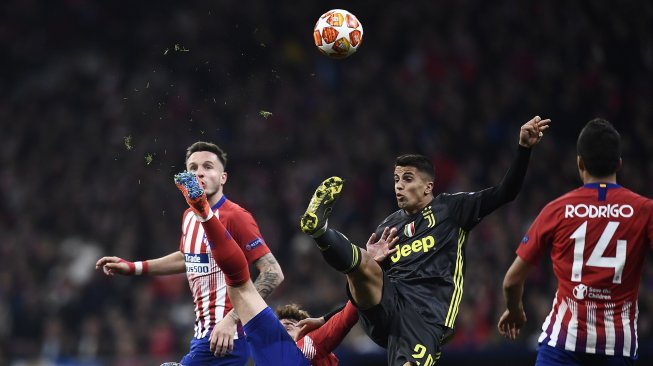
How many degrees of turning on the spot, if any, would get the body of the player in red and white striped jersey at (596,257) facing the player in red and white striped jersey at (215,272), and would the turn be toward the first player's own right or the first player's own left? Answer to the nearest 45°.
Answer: approximately 90° to the first player's own left

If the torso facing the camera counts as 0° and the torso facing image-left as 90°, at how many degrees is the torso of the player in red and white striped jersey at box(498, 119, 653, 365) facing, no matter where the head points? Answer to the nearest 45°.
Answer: approximately 180°

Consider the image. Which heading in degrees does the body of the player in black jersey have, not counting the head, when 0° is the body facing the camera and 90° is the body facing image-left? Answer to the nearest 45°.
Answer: approximately 45°

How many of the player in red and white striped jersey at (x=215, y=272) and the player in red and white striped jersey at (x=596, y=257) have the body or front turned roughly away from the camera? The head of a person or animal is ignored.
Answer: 1

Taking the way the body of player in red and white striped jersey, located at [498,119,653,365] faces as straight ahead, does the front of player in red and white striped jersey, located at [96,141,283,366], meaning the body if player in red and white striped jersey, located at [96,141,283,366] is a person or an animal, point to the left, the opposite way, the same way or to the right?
the opposite way

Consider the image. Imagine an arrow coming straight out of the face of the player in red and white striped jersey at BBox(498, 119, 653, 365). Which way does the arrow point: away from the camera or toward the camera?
away from the camera

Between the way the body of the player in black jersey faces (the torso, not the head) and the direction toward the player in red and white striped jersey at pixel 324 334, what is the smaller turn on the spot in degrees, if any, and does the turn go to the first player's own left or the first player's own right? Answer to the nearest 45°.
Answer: approximately 45° to the first player's own right

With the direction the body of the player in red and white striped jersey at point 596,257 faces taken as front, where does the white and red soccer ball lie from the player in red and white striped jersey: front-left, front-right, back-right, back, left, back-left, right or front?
front-left

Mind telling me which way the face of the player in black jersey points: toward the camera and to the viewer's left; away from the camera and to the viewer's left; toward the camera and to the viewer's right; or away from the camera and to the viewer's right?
toward the camera and to the viewer's left

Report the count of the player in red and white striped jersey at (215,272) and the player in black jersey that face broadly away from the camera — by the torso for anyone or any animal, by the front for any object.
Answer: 0

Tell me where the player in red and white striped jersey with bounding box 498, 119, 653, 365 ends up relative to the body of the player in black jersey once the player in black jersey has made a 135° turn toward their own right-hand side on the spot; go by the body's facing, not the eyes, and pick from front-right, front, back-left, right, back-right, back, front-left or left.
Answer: back-right
